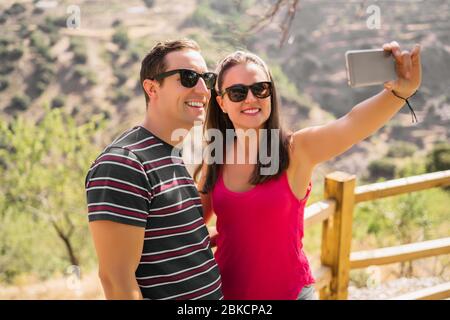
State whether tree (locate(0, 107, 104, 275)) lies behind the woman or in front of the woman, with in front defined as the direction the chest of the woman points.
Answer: behind

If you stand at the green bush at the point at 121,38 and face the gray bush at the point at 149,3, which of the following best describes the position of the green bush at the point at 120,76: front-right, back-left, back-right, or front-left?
back-right

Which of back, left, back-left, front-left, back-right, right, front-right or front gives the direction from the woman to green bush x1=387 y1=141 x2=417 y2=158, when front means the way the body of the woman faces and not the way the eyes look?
back

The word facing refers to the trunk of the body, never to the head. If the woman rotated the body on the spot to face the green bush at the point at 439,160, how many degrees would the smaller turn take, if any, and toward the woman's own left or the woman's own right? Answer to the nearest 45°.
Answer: approximately 180°

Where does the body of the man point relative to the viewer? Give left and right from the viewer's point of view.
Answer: facing the viewer and to the right of the viewer

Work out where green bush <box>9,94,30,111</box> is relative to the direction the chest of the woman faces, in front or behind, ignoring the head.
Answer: behind

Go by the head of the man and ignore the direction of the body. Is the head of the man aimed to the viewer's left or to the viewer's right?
to the viewer's right

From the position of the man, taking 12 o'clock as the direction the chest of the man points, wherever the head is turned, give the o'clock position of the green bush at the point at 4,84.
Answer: The green bush is roughly at 7 o'clock from the man.

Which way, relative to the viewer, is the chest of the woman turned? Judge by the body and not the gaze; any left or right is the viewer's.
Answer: facing the viewer
